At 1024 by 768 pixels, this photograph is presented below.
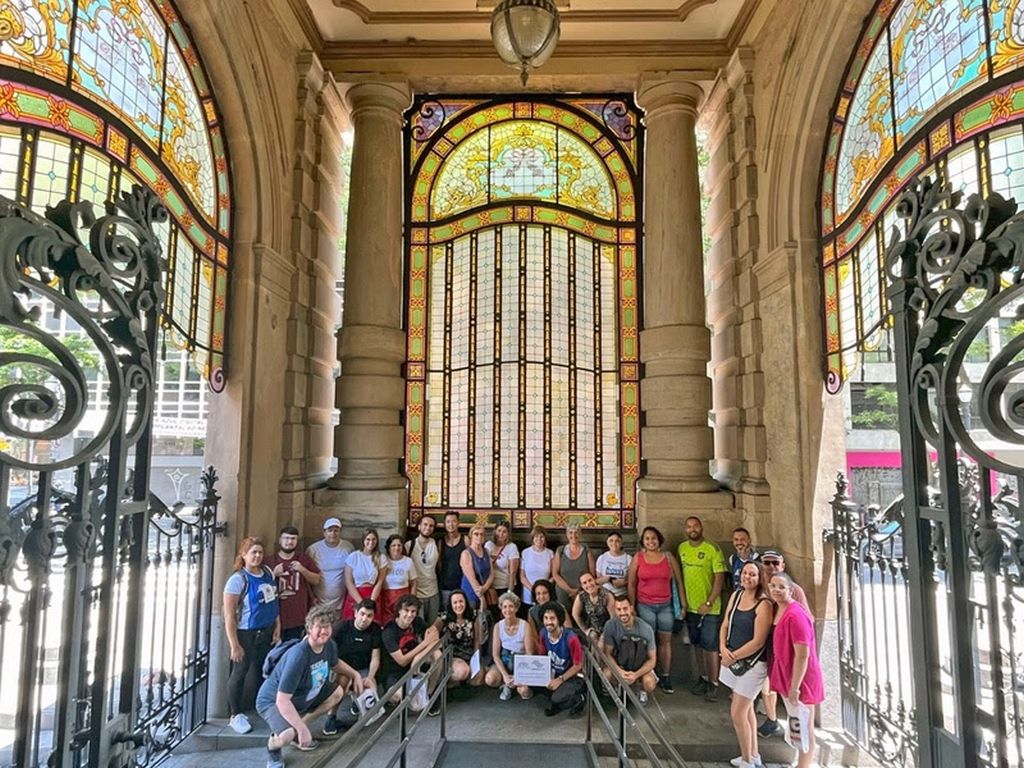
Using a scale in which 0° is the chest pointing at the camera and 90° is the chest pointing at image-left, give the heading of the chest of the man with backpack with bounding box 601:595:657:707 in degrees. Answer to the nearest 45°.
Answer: approximately 0°

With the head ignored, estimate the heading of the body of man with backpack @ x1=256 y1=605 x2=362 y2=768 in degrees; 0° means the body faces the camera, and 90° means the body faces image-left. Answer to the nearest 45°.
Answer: approximately 315°

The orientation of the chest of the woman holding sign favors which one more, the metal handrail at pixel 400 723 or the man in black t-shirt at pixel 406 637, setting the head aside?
the metal handrail

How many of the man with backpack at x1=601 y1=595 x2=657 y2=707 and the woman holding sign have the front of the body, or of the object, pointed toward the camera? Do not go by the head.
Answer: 2

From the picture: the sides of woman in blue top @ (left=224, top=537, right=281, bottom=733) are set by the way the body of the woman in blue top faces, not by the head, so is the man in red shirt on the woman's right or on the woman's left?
on the woman's left

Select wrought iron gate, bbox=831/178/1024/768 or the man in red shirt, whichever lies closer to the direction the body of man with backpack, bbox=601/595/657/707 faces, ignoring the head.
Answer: the wrought iron gate

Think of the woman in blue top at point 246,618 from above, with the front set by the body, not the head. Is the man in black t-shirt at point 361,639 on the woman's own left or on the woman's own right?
on the woman's own left

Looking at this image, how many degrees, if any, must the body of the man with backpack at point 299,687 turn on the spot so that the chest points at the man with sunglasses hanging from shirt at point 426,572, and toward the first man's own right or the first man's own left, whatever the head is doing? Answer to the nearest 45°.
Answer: approximately 90° to the first man's own left
